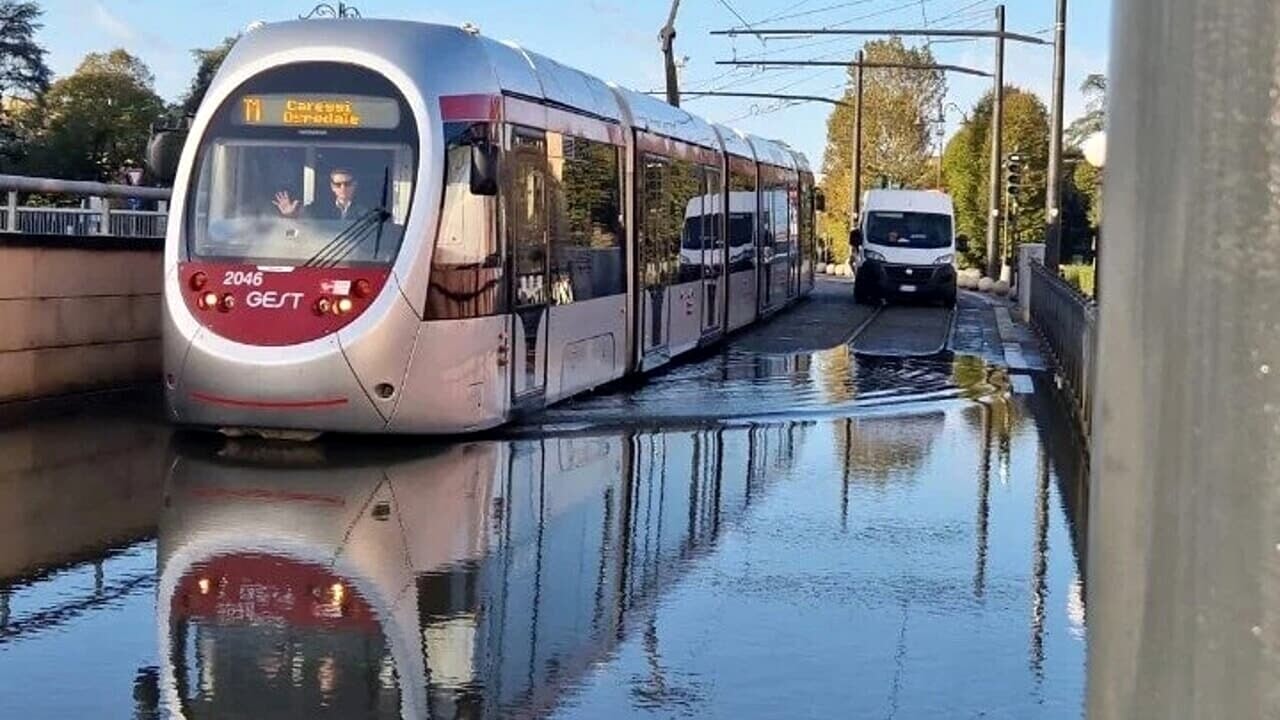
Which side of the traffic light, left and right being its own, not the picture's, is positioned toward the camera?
front

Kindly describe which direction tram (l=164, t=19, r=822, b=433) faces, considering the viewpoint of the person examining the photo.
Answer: facing the viewer and to the left of the viewer

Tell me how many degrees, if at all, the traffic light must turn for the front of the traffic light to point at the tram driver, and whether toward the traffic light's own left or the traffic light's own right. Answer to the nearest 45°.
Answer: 0° — it already faces them

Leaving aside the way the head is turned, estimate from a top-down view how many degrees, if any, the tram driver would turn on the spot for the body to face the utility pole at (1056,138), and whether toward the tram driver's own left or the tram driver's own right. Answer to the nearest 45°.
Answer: approximately 135° to the tram driver's own left

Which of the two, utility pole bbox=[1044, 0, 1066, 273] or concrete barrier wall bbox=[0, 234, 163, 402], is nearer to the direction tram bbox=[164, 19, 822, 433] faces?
the concrete barrier wall

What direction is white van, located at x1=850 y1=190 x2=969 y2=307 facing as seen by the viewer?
toward the camera

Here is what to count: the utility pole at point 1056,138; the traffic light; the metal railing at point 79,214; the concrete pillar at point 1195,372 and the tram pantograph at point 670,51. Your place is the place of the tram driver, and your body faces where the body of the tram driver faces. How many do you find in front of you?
1

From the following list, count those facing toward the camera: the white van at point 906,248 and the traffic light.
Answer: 2

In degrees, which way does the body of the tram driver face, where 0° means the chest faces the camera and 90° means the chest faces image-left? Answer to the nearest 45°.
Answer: approximately 0°

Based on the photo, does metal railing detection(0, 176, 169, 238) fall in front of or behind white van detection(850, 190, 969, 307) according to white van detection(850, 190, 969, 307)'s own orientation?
in front

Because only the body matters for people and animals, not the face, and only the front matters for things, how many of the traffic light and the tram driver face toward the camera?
2

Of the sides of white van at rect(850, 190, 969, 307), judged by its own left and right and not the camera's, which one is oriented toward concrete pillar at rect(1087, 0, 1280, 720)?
front
